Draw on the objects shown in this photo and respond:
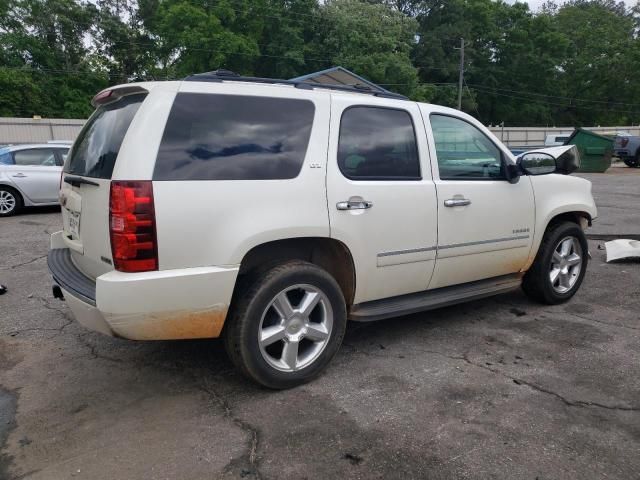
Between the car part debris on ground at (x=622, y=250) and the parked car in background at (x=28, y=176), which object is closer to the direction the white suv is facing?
the car part debris on ground

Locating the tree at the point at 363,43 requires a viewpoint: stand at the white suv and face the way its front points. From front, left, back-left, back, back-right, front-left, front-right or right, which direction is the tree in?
front-left

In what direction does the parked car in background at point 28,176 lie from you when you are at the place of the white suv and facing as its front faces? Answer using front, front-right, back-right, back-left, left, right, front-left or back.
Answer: left

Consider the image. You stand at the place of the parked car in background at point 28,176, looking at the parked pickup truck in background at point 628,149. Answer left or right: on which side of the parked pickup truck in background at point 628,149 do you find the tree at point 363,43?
left

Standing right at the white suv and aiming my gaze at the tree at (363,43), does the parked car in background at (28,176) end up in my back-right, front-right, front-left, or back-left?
front-left

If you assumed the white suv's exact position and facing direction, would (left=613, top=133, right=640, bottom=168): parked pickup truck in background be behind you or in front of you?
in front

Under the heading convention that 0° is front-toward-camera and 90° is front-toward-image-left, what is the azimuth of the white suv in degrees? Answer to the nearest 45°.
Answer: approximately 225°

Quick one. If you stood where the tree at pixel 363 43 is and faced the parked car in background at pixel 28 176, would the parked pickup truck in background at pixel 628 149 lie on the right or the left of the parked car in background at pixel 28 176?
left

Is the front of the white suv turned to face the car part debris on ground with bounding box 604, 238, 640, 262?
yes

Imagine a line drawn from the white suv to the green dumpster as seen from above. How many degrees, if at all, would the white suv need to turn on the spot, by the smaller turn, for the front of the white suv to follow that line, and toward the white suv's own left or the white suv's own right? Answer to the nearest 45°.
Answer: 0° — it already faces it
